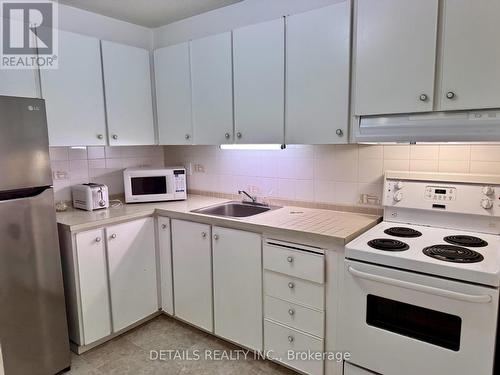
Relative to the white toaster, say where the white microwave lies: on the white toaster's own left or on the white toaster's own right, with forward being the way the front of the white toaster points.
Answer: on the white toaster's own left

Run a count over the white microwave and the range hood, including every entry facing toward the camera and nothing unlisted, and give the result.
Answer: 2

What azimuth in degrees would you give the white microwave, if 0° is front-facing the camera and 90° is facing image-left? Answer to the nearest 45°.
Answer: approximately 0°

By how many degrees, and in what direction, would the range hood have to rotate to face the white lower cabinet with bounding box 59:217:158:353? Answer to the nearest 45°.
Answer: approximately 90° to its right

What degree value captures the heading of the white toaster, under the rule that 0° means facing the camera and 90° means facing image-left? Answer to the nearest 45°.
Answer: approximately 315°

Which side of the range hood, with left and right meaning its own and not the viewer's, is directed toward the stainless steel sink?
right
